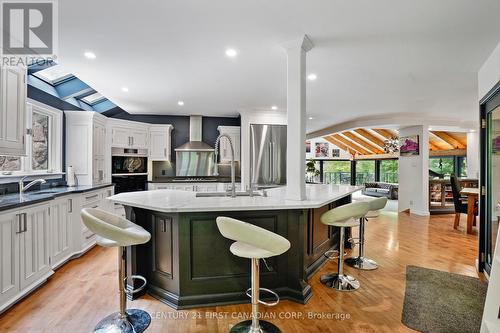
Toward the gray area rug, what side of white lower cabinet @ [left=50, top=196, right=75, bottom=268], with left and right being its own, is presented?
front

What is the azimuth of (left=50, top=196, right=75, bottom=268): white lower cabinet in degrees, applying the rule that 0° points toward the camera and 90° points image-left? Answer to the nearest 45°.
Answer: approximately 315°

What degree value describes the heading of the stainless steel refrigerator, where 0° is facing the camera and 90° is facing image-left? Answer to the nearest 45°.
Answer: approximately 0°

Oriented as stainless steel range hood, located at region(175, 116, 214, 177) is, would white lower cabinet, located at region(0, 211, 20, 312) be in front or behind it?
in front

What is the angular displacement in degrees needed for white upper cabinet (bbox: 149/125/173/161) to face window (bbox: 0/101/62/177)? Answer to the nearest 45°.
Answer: approximately 45° to its right

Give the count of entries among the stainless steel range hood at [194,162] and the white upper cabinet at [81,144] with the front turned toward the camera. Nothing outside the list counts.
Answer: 1

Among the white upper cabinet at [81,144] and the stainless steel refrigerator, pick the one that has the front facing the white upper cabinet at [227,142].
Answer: the white upper cabinet at [81,144]

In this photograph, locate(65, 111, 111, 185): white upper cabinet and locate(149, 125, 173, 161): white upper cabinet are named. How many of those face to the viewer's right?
1

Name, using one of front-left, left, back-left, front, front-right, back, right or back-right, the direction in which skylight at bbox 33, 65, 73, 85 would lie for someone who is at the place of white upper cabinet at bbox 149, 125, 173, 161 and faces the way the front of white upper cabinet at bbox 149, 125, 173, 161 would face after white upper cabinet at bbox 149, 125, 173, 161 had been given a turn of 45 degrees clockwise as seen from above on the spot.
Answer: front

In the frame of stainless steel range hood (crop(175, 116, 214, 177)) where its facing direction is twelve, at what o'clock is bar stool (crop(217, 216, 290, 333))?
The bar stool is roughly at 12 o'clock from the stainless steel range hood.

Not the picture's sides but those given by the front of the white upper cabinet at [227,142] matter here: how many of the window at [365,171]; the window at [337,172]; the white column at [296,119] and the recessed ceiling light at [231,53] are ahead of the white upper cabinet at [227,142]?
2

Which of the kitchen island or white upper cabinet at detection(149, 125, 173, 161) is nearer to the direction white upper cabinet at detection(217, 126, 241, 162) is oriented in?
the kitchen island

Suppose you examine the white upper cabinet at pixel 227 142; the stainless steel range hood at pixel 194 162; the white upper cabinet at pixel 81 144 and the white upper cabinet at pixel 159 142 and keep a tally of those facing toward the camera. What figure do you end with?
3

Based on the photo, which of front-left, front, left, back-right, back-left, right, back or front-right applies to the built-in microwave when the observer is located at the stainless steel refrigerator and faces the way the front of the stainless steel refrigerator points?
right

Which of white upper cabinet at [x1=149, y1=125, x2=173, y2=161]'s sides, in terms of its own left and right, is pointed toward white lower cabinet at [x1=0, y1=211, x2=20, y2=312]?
front
